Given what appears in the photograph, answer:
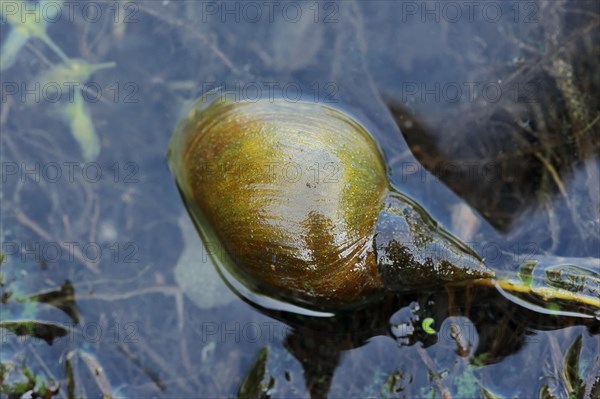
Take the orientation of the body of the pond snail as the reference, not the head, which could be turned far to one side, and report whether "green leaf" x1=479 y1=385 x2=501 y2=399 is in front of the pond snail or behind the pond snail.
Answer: behind

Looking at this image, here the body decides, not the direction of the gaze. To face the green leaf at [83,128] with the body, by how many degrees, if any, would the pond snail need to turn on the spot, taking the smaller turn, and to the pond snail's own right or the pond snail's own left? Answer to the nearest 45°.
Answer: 0° — it already faces it
